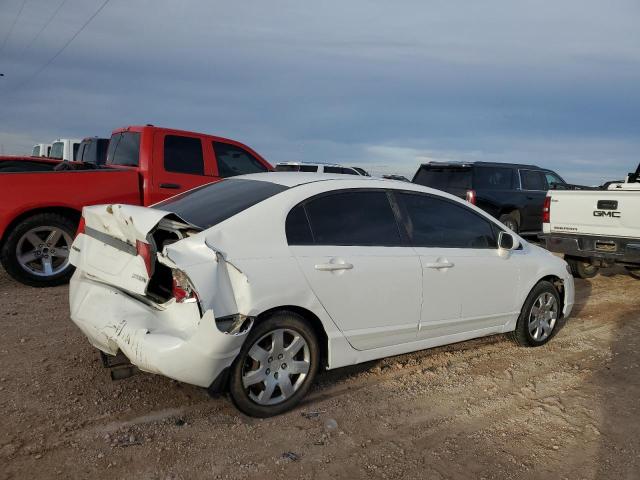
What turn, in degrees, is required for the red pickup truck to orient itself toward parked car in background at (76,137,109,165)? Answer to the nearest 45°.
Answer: approximately 45° to its left

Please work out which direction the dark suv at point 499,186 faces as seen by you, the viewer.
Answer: facing away from the viewer and to the right of the viewer

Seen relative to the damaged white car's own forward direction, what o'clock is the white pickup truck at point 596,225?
The white pickup truck is roughly at 12 o'clock from the damaged white car.

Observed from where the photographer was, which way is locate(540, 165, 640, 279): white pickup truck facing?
facing away from the viewer and to the right of the viewer

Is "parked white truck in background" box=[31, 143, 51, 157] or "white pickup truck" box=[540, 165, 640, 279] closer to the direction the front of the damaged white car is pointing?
the white pickup truck

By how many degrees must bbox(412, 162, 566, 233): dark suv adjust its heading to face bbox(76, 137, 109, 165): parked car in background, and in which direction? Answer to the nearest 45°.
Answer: approximately 135° to its left

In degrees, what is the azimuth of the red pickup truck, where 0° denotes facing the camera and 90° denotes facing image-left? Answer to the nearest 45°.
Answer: approximately 225°

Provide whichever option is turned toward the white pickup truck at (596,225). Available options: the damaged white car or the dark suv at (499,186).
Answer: the damaged white car
